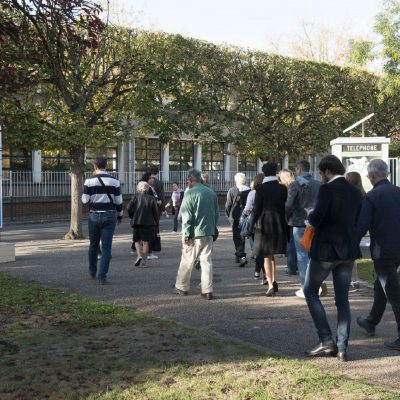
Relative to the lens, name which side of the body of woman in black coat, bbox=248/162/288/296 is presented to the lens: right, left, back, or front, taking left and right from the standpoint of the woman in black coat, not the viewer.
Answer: back

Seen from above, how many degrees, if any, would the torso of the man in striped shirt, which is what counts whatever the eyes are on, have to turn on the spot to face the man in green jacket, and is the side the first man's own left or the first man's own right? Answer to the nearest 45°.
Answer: approximately 135° to the first man's own right

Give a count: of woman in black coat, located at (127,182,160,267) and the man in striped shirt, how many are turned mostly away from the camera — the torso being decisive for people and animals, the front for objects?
2

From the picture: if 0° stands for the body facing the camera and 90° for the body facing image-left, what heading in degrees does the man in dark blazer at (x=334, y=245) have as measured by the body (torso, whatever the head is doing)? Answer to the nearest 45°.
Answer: approximately 135°

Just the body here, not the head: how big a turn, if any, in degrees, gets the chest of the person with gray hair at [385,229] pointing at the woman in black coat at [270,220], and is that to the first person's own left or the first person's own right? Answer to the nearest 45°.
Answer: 0° — they already face them

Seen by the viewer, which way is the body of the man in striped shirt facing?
away from the camera

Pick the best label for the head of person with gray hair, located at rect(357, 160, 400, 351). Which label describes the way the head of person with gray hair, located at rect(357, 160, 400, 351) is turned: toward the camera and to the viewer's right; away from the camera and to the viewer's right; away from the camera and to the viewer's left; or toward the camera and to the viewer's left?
away from the camera and to the viewer's left

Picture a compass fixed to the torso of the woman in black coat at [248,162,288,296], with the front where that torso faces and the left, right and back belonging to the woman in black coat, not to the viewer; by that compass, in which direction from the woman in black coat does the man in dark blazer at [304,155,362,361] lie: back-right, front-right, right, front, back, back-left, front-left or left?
back

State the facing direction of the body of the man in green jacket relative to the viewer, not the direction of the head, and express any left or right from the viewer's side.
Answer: facing away from the viewer and to the left of the viewer

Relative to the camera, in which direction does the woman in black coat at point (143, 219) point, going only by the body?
away from the camera

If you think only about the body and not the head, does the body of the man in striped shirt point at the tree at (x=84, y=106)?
yes

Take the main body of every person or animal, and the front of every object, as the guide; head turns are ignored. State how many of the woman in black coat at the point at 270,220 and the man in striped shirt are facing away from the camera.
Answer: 2

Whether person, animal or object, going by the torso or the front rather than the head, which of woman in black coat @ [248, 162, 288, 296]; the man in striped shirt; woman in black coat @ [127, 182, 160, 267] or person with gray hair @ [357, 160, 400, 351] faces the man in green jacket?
the person with gray hair

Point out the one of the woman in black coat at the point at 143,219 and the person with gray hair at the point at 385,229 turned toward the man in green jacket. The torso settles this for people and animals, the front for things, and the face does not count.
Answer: the person with gray hair
